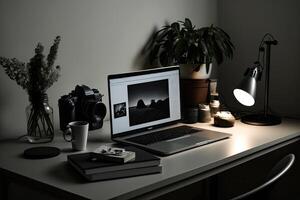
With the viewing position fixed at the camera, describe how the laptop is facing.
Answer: facing the viewer and to the right of the viewer

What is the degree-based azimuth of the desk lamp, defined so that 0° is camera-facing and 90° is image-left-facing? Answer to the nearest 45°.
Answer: approximately 45°

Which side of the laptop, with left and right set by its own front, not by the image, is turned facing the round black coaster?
right

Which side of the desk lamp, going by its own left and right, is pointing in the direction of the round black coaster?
front
